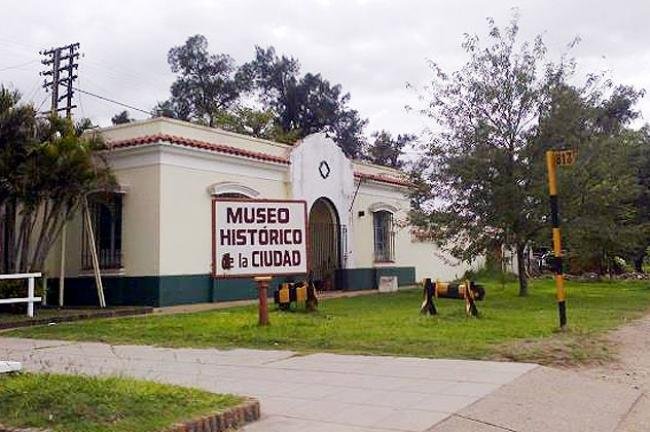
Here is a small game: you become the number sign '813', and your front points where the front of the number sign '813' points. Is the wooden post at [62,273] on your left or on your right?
on your right

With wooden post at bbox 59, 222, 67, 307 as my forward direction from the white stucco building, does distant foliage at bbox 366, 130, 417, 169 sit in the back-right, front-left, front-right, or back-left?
back-right

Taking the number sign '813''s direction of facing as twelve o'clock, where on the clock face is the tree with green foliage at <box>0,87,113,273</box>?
The tree with green foliage is roughly at 3 o'clock from the number sign '813'.

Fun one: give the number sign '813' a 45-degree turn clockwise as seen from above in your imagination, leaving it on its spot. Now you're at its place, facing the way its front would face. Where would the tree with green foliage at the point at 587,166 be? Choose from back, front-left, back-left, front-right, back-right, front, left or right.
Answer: back-right

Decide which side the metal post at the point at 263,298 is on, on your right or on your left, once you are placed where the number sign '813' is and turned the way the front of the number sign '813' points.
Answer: on your right

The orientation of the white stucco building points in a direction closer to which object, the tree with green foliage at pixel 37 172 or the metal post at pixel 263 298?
the metal post

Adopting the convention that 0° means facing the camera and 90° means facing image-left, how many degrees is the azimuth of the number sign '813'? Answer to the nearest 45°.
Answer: approximately 0°

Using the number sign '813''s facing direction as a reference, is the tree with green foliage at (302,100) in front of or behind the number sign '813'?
behind

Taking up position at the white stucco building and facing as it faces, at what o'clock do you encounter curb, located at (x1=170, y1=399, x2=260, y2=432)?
The curb is roughly at 1 o'clock from the white stucco building.

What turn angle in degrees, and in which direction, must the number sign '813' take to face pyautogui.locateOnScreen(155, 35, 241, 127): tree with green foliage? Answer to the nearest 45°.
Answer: approximately 135° to its right
